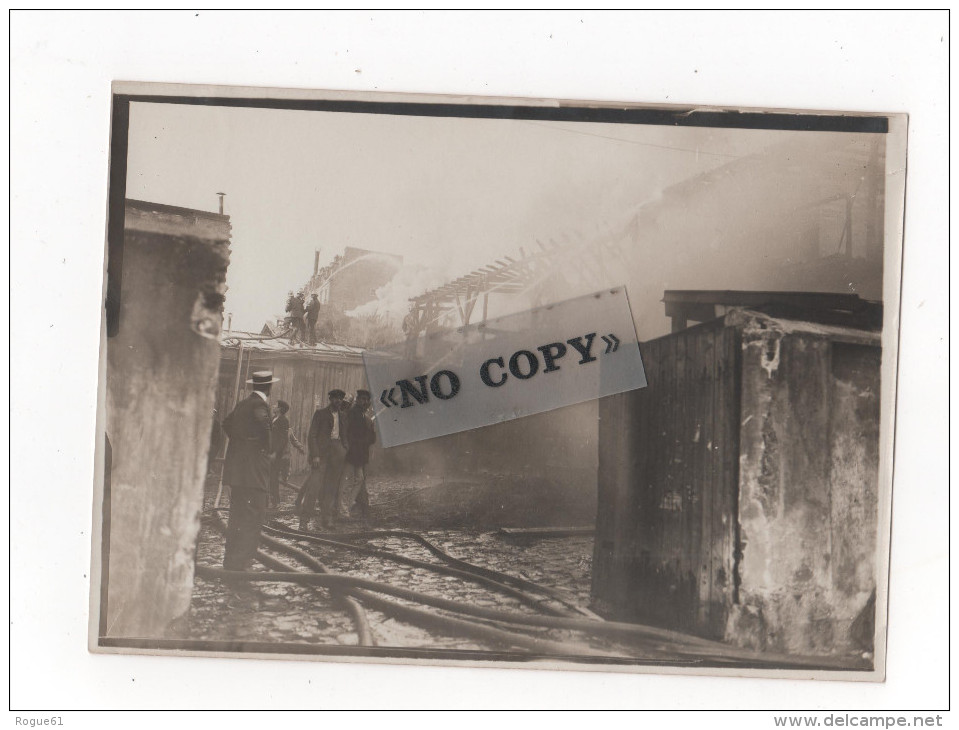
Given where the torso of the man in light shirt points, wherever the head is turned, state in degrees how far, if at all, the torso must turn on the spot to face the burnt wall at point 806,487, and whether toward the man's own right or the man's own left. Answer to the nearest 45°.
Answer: approximately 45° to the man's own left

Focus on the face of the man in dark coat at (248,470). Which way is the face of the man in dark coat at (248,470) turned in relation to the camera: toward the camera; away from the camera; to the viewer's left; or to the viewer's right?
away from the camera

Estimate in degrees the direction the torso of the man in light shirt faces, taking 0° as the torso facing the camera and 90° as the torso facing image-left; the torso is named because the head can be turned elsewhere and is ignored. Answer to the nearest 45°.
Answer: approximately 315°
